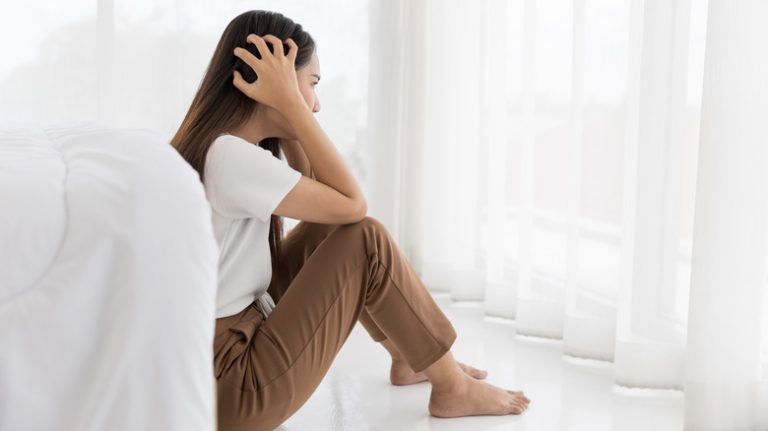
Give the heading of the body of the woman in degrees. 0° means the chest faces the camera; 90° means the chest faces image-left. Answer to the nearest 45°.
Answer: approximately 270°

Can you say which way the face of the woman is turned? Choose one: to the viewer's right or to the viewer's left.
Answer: to the viewer's right
